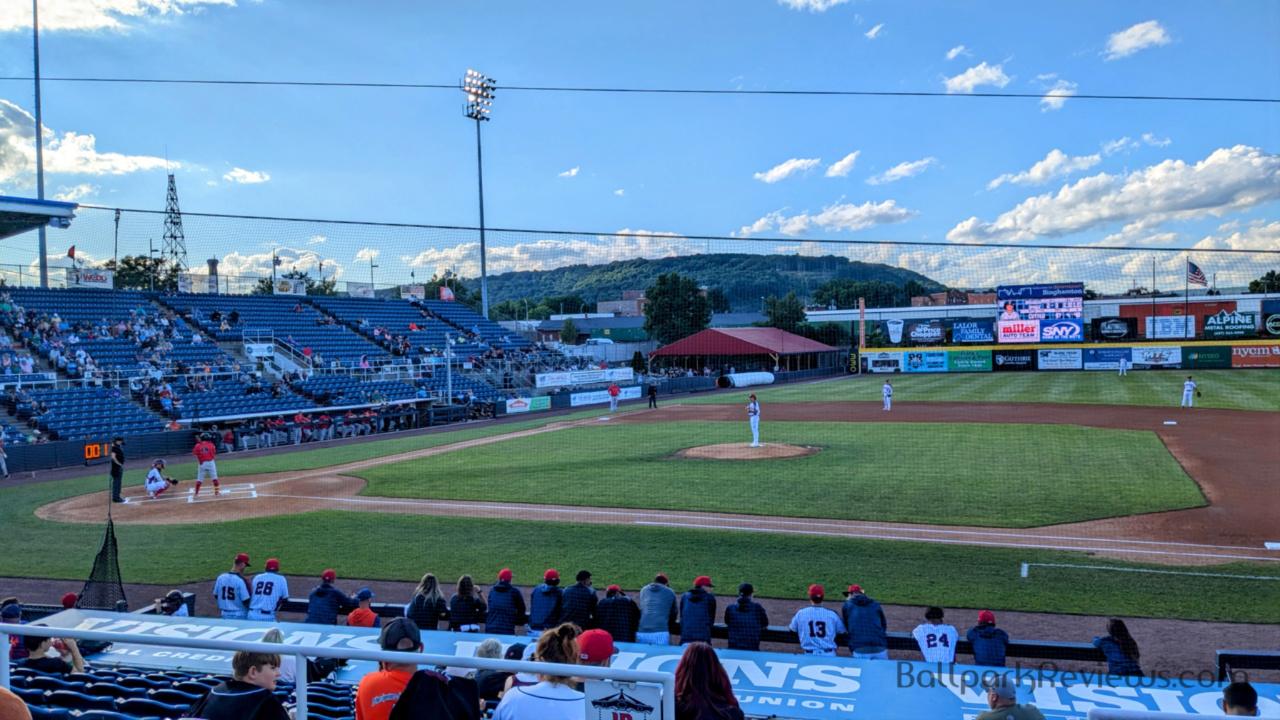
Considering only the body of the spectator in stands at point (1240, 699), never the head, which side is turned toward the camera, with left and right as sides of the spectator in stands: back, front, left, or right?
back

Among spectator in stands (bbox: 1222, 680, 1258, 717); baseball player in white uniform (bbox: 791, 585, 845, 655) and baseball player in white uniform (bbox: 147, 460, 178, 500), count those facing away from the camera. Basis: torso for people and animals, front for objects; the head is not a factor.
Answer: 2

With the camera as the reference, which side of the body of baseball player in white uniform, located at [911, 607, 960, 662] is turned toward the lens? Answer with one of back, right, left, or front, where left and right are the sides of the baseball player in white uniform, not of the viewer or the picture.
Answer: back

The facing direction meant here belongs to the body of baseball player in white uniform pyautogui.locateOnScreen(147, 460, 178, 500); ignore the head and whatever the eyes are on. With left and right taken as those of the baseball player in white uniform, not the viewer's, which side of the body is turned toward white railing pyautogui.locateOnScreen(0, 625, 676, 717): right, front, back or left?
right

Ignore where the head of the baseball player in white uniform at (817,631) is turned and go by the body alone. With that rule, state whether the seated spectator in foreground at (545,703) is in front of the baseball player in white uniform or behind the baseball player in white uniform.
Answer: behind

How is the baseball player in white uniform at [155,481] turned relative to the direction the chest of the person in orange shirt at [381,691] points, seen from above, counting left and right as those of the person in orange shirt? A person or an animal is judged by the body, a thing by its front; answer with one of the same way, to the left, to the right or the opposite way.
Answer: to the right

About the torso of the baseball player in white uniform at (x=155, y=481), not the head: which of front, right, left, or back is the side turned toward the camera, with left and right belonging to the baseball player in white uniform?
right

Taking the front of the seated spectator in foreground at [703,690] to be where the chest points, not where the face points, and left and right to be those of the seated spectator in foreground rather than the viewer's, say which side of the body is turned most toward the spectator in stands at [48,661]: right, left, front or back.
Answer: left

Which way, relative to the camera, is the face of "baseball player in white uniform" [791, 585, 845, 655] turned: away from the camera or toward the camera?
away from the camera

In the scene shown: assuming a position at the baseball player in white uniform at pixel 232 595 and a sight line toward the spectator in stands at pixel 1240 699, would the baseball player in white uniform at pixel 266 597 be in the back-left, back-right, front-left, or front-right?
front-left

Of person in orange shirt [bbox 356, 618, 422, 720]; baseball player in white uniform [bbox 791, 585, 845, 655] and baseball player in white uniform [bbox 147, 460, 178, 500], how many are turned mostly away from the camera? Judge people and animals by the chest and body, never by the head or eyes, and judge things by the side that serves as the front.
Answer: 2

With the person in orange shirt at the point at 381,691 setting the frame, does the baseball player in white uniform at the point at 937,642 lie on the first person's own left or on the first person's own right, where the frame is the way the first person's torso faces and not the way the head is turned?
on the first person's own right

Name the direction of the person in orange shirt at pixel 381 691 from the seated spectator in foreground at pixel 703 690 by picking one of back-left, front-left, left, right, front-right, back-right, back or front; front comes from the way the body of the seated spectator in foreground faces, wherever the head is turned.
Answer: left

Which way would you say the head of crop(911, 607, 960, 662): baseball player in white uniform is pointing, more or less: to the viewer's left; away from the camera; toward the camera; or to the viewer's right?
away from the camera

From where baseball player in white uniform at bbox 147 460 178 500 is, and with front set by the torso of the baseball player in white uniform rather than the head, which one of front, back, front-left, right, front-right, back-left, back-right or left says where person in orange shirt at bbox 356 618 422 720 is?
right

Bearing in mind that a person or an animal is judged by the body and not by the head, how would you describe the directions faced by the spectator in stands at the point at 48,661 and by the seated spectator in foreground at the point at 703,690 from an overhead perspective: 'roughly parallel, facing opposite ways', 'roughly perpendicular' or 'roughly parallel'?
roughly parallel
